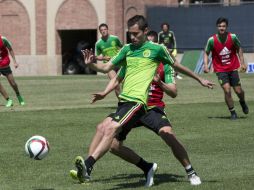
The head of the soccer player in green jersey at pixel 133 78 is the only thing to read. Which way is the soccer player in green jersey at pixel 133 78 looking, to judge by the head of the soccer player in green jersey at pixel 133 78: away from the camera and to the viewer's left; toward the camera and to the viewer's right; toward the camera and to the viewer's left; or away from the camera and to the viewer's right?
toward the camera and to the viewer's left

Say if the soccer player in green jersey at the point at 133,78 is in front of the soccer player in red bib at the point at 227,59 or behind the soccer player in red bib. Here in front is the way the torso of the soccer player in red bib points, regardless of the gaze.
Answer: in front

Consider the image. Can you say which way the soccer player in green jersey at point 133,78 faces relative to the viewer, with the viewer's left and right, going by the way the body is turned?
facing the viewer and to the left of the viewer

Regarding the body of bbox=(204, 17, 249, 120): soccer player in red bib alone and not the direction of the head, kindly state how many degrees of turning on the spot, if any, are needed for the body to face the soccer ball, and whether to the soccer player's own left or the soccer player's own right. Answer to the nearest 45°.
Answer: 0° — they already face it

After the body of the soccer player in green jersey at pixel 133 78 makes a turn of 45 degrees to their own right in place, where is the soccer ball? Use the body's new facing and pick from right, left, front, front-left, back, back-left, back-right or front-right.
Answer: front

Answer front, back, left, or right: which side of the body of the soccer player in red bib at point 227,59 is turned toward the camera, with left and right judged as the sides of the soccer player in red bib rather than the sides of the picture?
front

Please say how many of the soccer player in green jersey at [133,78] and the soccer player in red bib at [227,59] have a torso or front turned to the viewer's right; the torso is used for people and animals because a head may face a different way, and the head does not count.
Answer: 0
